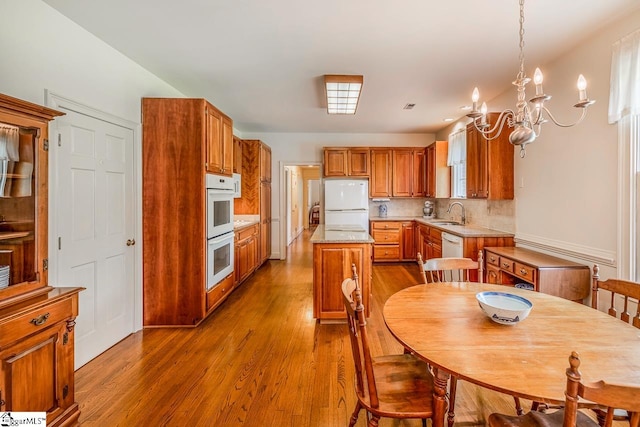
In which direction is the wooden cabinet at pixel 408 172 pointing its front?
toward the camera

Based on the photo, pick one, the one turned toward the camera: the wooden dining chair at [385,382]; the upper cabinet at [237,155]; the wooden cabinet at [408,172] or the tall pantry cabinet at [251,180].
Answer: the wooden cabinet

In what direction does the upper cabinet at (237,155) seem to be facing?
to the viewer's right

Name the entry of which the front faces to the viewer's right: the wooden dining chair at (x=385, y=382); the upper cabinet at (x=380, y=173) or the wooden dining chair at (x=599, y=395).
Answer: the wooden dining chair at (x=385, y=382)

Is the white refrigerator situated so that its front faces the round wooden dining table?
yes

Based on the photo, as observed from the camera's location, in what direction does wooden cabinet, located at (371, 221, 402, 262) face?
facing the viewer

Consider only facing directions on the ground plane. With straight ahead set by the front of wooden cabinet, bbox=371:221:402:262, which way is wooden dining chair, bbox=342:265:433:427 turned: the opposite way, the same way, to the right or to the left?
to the left

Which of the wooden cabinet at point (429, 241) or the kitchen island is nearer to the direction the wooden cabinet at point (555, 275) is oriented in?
the kitchen island

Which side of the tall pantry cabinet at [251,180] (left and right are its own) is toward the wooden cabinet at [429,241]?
front

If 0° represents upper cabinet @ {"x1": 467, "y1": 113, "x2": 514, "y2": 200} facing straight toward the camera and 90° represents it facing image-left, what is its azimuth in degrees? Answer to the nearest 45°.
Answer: approximately 45°

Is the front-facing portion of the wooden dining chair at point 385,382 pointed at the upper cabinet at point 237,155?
no

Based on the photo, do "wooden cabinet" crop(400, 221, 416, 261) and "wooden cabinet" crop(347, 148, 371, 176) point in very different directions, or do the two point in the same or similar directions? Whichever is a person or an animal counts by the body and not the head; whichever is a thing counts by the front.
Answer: same or similar directions
